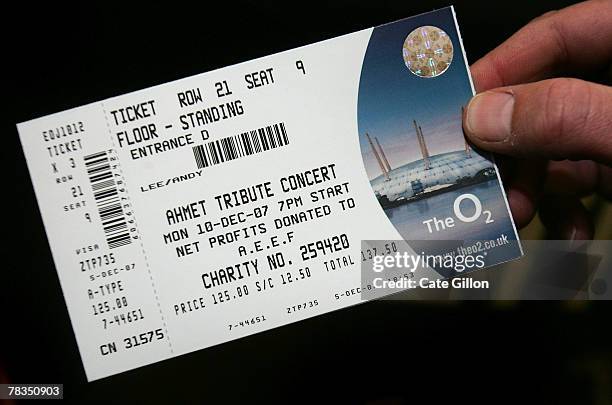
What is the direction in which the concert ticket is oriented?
toward the camera
